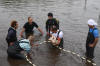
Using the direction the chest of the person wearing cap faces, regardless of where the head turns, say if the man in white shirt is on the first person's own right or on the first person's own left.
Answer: on the first person's own right

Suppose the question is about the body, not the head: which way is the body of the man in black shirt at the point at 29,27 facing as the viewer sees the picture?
toward the camera

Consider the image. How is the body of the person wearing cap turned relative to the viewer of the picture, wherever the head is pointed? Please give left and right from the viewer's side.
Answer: facing the viewer and to the left of the viewer

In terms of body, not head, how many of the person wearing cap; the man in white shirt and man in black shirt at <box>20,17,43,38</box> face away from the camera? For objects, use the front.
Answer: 0

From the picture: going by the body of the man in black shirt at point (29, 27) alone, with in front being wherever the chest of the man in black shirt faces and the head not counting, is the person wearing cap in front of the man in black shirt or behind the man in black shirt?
in front

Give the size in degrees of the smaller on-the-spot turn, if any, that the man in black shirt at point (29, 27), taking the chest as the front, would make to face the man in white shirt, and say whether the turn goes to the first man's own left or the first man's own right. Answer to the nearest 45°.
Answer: approximately 45° to the first man's own left

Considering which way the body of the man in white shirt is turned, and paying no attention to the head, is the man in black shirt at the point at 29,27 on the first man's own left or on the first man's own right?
on the first man's own right

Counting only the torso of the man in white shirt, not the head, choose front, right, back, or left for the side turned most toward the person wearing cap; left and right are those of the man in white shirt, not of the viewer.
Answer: left
